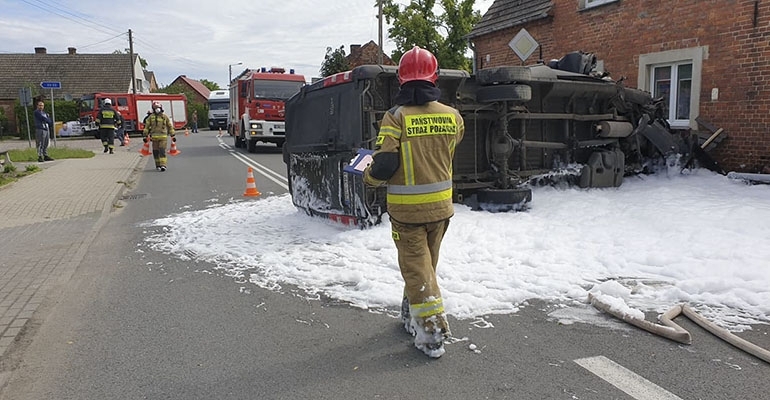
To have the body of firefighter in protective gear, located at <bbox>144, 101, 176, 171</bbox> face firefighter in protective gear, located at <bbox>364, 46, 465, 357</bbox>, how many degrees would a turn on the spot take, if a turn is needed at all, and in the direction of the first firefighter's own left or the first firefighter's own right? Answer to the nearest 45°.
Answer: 0° — they already face them

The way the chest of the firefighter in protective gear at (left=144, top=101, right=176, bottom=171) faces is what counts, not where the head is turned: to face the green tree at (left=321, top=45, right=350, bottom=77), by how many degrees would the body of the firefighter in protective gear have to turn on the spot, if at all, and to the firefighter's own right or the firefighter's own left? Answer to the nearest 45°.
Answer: approximately 135° to the firefighter's own left

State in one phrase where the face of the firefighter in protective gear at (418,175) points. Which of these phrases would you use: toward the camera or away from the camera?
away from the camera

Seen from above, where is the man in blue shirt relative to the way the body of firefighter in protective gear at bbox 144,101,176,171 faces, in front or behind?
behind

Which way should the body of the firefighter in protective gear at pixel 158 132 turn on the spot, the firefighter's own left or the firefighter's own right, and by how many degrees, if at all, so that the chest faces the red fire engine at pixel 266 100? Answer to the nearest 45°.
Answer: approximately 135° to the firefighter's own left

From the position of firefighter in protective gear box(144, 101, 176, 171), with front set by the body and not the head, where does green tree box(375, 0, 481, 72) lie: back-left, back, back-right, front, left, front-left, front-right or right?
back-left

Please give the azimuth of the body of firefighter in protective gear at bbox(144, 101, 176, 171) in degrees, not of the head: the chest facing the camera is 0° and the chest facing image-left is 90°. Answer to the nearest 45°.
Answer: approximately 0°

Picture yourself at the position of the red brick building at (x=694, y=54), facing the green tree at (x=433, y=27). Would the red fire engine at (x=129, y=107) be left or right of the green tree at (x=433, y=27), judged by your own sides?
left

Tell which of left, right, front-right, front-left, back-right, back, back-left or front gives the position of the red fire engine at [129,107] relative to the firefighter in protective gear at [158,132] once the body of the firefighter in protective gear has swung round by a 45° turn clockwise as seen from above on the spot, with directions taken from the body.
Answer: back-right

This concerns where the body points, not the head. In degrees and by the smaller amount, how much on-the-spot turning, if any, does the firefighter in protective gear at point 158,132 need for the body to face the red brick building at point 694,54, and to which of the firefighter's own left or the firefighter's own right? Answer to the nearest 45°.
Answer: approximately 45° to the firefighter's own left

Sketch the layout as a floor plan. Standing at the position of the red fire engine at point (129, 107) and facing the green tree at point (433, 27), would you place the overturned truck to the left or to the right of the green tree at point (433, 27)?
right
